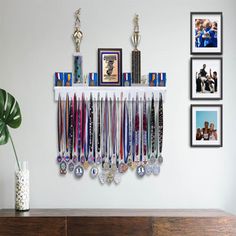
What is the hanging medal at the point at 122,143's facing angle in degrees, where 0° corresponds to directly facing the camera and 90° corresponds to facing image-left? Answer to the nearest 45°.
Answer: approximately 0°

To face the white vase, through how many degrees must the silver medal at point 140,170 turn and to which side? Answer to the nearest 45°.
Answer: approximately 90° to its right

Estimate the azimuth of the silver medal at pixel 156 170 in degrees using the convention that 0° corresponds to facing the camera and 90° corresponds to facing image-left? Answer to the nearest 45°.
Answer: approximately 0°

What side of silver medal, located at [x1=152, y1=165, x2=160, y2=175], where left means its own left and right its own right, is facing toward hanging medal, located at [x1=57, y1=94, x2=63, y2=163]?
right
